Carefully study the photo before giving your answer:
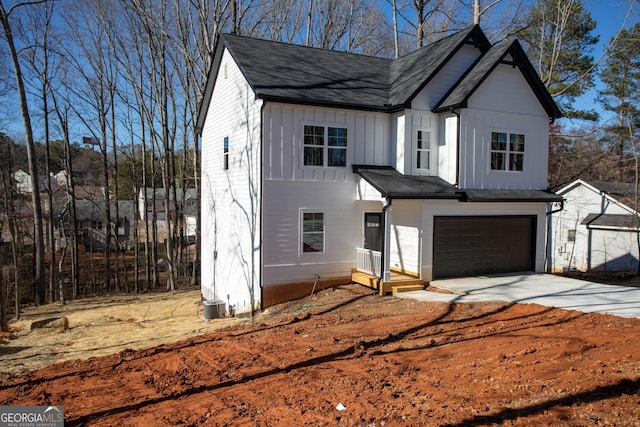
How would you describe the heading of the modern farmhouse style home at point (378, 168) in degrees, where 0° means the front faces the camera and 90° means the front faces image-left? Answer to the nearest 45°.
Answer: approximately 315°

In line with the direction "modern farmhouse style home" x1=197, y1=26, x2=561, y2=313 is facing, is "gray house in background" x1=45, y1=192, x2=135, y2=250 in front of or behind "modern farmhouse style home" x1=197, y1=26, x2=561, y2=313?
behind

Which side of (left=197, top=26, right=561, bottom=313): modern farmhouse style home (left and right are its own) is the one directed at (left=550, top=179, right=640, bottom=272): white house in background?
left

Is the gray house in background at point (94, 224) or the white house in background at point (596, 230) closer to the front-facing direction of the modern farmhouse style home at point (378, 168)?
the white house in background

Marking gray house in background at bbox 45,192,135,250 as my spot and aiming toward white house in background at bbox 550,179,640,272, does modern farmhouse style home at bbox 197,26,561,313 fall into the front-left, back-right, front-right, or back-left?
front-right

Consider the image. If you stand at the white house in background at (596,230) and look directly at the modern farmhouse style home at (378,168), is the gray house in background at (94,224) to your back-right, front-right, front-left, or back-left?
front-right
